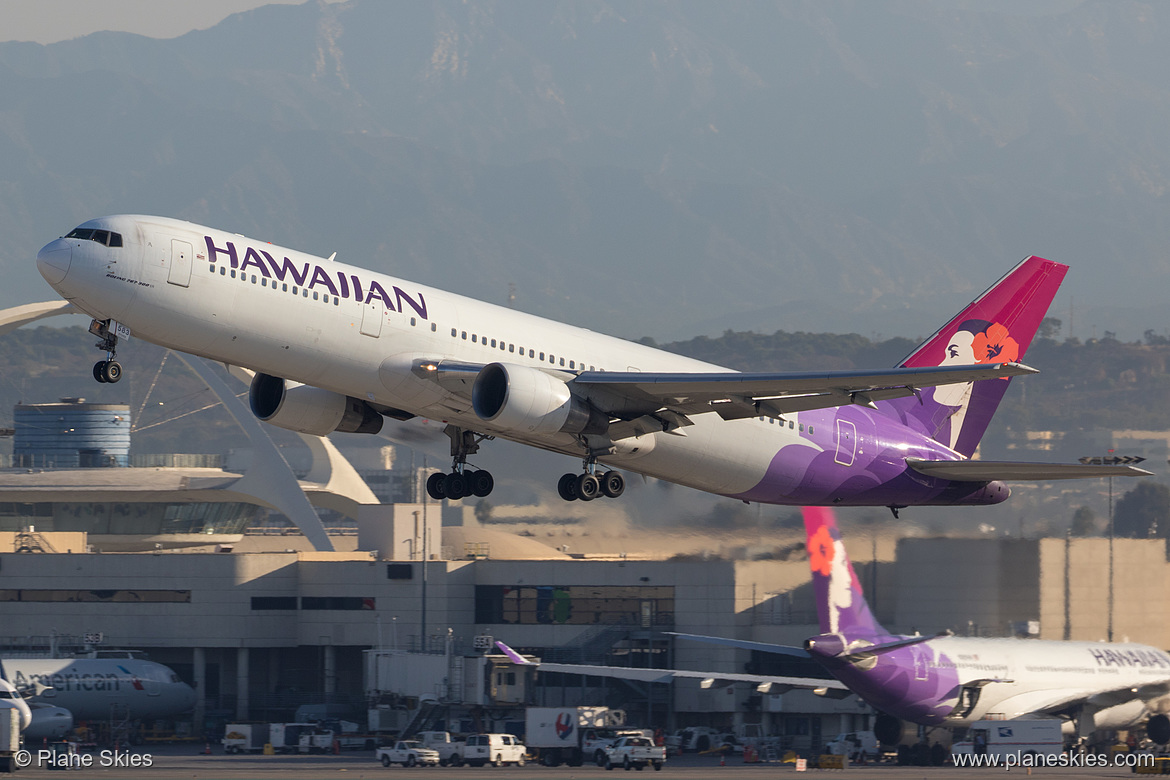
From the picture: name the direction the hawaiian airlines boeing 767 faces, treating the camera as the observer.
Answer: facing the viewer and to the left of the viewer
